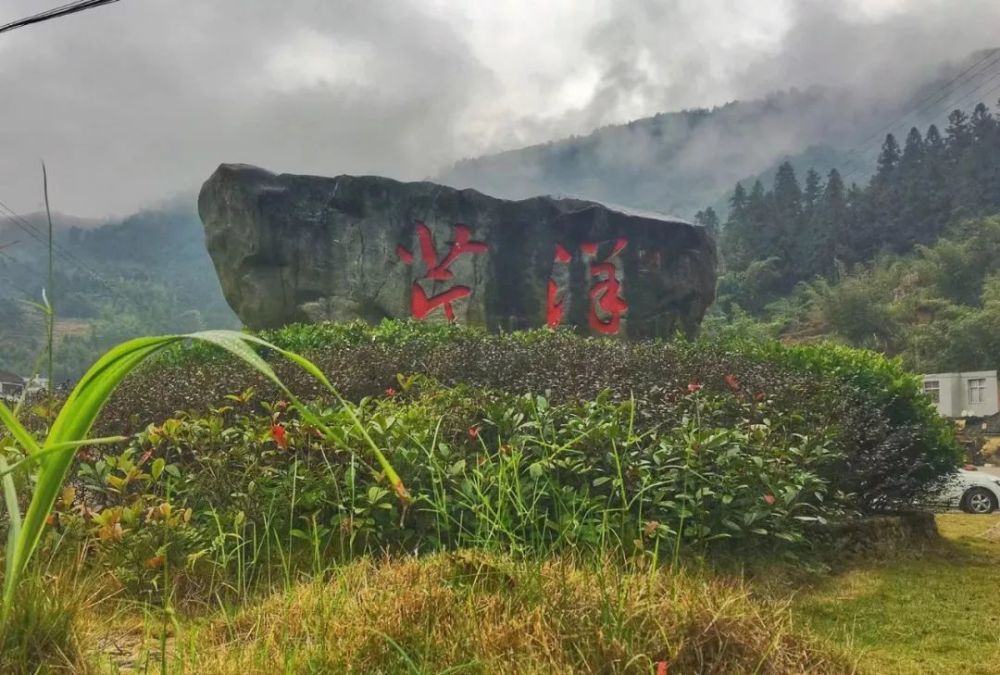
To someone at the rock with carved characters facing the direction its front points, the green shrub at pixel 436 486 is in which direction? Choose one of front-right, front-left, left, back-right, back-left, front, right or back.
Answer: front

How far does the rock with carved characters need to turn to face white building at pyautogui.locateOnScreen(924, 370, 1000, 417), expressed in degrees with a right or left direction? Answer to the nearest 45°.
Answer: approximately 135° to its left

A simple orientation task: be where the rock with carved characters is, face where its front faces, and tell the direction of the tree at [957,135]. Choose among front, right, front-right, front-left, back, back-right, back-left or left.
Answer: back-left

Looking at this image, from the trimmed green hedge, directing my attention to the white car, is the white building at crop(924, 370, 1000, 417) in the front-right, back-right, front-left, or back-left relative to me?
front-left

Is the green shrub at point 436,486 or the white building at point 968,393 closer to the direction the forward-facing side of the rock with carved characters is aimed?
the green shrub

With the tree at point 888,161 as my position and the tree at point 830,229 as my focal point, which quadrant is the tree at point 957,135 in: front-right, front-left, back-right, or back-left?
back-left

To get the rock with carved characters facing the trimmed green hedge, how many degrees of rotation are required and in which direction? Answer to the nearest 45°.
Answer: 0° — it already faces it

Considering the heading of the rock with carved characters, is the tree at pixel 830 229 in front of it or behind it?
behind

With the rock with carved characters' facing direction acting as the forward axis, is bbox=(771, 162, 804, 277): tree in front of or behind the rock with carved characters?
behind

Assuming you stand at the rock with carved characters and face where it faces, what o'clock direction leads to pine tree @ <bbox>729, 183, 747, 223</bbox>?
The pine tree is roughly at 7 o'clock from the rock with carved characters.

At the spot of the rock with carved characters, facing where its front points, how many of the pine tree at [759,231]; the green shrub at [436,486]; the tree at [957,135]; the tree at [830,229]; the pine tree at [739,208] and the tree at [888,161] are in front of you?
1

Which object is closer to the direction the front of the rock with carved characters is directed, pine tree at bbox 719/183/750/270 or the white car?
the white car

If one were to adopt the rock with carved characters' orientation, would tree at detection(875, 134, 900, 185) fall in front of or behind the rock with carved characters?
behind

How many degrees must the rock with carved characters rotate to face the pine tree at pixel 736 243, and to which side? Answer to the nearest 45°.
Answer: approximately 135° to its left

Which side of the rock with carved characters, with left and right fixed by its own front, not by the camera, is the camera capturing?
front

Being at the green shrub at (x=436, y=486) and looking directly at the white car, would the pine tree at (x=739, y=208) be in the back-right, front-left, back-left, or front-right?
front-left
